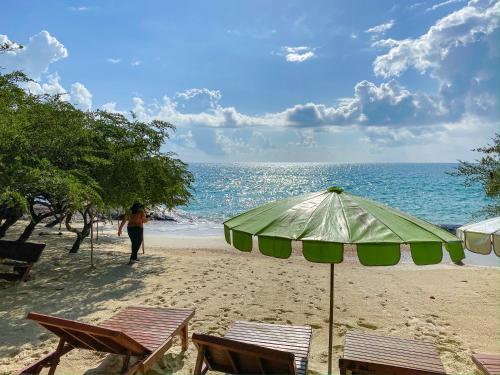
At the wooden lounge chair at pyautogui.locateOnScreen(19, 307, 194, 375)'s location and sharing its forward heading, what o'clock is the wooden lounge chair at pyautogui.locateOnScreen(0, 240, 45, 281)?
the wooden lounge chair at pyautogui.locateOnScreen(0, 240, 45, 281) is roughly at 10 o'clock from the wooden lounge chair at pyautogui.locateOnScreen(19, 307, 194, 375).

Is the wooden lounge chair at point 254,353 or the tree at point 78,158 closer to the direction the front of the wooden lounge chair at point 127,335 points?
the tree

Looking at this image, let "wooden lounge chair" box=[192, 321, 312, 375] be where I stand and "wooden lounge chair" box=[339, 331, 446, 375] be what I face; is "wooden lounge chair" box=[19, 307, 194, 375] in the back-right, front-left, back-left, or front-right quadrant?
back-left

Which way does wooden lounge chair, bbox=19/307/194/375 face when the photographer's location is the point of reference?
facing away from the viewer and to the right of the viewer

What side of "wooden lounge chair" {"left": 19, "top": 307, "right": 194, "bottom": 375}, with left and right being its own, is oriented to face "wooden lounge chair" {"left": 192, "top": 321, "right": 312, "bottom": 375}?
right

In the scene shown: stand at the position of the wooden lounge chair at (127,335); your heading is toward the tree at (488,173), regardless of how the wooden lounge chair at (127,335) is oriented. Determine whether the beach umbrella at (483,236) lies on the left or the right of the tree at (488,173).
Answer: right

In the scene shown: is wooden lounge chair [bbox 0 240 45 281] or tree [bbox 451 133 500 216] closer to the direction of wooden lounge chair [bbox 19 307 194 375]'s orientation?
the tree

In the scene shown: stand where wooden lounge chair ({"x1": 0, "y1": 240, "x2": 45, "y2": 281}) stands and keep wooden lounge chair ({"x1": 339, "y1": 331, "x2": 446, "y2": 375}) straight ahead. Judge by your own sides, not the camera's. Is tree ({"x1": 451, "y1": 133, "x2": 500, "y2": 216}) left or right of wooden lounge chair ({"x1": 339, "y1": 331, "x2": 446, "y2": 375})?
left

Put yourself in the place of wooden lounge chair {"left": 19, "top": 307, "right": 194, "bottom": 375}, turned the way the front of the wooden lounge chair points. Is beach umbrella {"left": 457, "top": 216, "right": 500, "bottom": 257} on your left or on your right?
on your right

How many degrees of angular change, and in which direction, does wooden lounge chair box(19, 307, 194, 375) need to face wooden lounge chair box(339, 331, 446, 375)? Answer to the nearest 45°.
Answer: approximately 45° to its right

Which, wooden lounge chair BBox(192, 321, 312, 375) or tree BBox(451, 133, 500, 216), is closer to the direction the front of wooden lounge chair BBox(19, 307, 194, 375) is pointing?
the tree

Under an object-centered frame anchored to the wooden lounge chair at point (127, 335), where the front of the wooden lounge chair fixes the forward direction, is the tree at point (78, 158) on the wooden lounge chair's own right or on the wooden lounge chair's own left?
on the wooden lounge chair's own left
